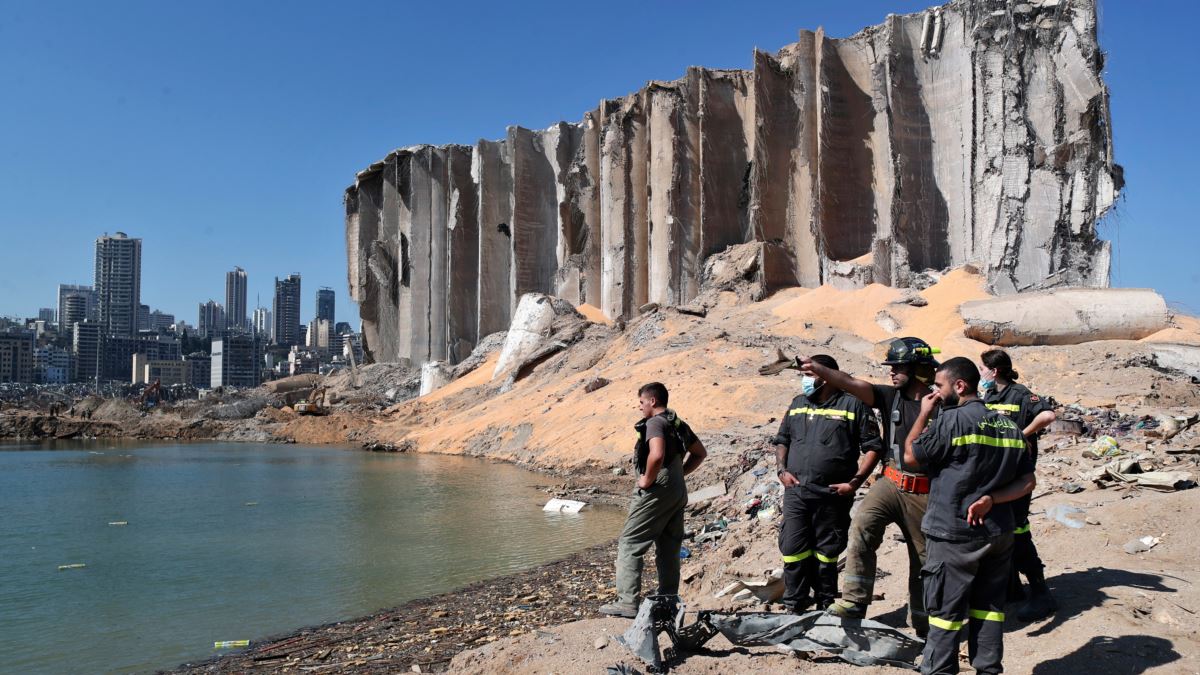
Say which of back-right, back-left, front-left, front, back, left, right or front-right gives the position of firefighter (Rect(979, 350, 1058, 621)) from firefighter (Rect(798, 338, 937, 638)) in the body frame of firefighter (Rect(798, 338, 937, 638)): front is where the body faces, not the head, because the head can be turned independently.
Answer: back

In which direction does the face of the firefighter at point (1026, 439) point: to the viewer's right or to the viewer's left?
to the viewer's left

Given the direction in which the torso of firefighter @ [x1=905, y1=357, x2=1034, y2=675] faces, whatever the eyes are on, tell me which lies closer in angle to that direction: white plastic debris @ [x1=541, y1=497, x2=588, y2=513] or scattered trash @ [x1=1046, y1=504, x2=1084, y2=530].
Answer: the white plastic debris

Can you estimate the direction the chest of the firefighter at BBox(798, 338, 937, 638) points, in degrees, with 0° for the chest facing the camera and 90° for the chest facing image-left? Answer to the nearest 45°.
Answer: approximately 45°

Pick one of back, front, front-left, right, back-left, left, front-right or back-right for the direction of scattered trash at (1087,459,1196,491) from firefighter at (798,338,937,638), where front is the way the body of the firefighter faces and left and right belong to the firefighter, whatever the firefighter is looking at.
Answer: back

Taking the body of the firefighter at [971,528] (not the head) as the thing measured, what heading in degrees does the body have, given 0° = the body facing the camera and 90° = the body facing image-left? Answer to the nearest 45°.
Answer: approximately 135°

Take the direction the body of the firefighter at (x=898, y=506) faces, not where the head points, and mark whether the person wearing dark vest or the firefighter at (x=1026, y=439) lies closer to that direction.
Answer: the person wearing dark vest

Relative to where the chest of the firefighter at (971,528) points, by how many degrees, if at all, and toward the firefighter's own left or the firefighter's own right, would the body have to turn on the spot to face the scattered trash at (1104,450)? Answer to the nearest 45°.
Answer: approximately 45° to the firefighter's own right

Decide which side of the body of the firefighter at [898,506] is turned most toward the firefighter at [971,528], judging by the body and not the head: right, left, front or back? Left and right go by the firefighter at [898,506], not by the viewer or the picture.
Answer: left

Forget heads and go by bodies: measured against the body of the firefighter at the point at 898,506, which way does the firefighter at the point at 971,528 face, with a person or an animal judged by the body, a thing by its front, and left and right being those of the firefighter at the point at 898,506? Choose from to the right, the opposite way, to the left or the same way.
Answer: to the right

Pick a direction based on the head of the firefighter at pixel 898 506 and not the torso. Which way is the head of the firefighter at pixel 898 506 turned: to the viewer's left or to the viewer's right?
to the viewer's left
